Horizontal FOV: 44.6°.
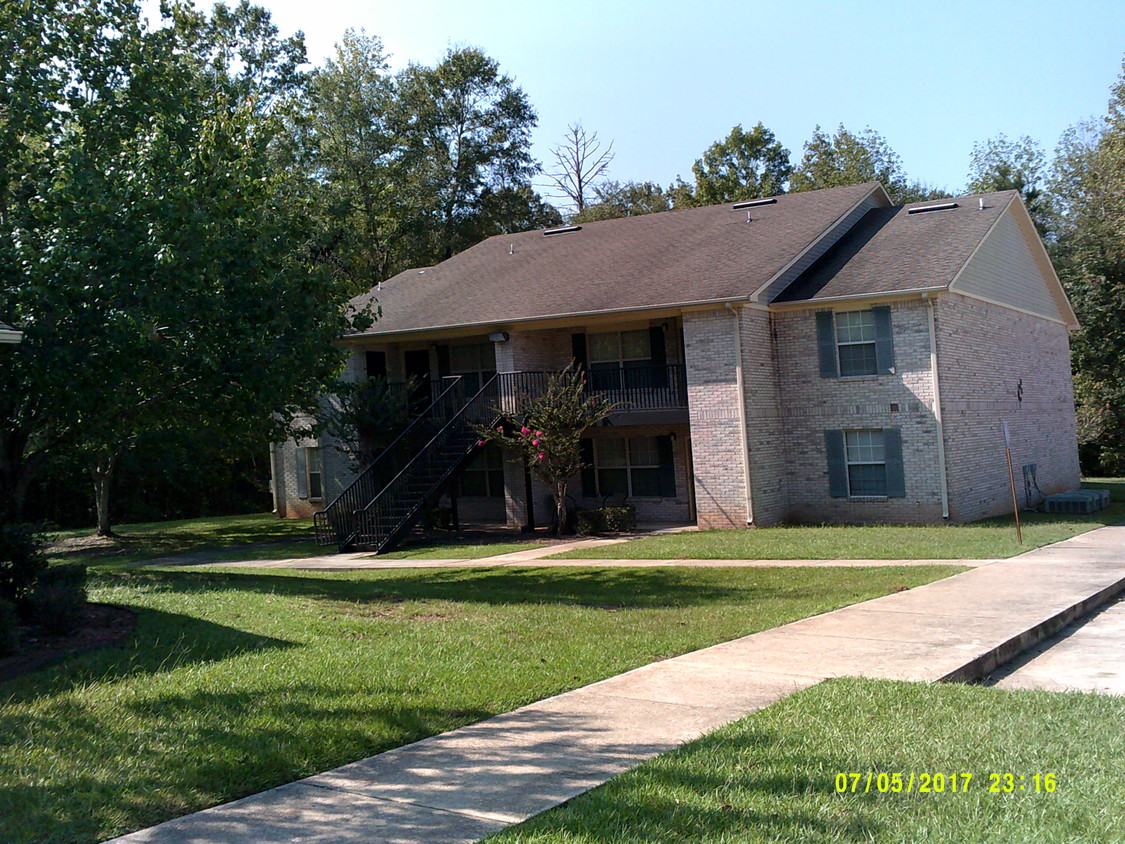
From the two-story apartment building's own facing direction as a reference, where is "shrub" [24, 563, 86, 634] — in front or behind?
in front

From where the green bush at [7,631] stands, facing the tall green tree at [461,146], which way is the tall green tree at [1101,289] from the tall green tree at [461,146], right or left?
right

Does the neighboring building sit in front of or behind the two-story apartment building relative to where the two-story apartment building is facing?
in front

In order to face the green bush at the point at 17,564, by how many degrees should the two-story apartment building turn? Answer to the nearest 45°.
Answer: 0° — it already faces it

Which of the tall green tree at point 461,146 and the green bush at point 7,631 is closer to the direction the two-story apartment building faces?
the green bush

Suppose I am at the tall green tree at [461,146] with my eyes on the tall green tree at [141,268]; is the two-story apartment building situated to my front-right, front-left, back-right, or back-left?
front-left

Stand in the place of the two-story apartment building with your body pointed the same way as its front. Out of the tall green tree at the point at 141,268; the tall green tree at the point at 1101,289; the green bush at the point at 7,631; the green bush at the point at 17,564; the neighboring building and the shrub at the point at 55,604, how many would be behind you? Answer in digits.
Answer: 1

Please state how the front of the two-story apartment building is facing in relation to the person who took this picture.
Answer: facing the viewer and to the left of the viewer

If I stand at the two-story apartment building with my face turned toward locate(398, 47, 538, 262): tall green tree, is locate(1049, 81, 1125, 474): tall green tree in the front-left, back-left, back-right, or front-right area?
front-right

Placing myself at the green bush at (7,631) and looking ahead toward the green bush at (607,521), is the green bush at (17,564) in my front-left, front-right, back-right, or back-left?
front-left

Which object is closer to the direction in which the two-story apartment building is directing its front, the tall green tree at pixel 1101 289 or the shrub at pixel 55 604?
the shrub
